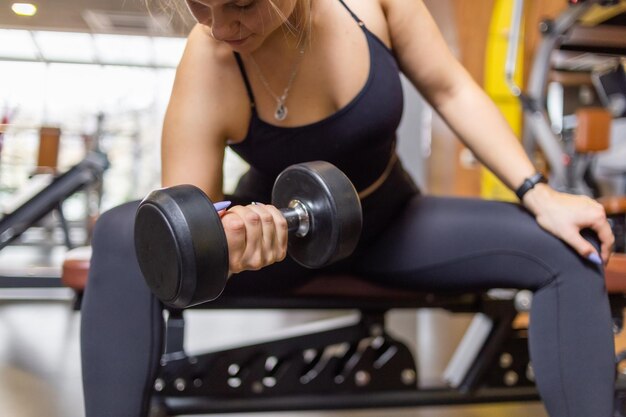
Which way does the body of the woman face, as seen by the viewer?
toward the camera

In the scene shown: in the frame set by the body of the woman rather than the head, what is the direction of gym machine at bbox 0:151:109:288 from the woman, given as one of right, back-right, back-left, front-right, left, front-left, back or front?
back-right
